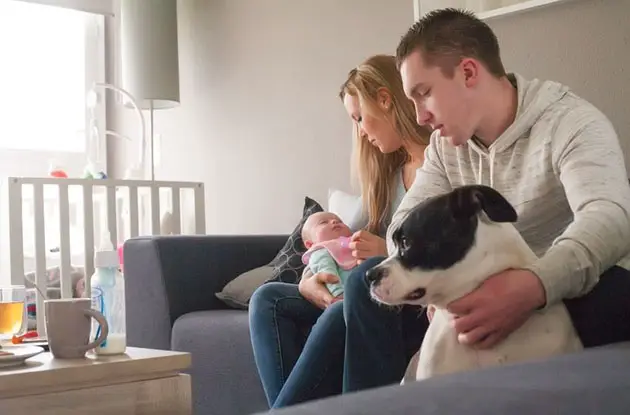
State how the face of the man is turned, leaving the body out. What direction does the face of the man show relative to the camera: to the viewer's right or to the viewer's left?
to the viewer's left

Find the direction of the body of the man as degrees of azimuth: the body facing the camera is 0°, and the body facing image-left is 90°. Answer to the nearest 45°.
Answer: approximately 45°

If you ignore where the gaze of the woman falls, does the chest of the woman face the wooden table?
yes

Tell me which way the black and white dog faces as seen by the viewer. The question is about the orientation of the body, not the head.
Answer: to the viewer's left
